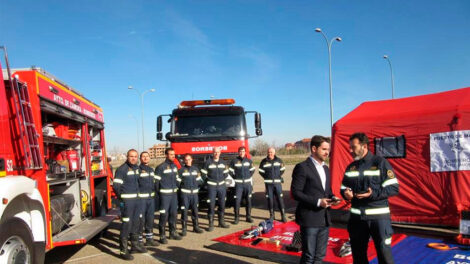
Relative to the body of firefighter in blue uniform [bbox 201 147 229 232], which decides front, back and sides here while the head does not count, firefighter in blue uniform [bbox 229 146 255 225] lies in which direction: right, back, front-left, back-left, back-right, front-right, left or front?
back-left

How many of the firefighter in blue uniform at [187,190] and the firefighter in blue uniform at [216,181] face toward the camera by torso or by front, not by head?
2

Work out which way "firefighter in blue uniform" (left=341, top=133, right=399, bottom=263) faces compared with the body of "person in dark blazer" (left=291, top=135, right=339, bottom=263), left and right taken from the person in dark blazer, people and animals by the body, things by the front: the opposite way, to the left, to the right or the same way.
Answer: to the right

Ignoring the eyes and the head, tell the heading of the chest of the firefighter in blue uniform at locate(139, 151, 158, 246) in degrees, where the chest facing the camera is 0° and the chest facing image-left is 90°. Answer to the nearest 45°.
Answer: approximately 315°

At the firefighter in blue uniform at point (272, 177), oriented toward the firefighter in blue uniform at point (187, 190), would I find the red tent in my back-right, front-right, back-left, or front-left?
back-left

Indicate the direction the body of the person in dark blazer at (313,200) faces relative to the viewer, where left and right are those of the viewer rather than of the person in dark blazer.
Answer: facing the viewer and to the right of the viewer

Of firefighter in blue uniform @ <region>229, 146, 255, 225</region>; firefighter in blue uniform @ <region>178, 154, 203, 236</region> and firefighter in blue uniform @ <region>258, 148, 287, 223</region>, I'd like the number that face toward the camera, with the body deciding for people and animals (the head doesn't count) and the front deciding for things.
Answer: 3
